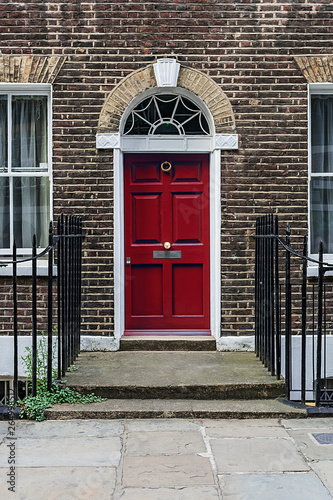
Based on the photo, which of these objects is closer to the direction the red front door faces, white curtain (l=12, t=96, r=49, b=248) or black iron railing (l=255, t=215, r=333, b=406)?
the black iron railing

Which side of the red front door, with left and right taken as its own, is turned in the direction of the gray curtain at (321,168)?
left

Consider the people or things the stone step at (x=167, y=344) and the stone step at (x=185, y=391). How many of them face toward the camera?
2

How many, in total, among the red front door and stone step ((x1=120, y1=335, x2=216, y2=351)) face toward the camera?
2

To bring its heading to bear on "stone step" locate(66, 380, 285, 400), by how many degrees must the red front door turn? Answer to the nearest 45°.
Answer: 0° — it already faces it

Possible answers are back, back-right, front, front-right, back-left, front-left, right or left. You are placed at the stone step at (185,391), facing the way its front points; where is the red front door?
back

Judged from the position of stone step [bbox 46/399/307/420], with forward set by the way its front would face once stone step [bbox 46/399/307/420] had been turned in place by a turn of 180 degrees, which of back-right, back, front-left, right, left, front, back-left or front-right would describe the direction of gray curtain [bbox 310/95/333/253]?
front-right

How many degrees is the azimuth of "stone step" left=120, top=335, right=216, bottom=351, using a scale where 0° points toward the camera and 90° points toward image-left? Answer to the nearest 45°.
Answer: approximately 0°

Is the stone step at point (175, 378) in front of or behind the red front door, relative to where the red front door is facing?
in front
